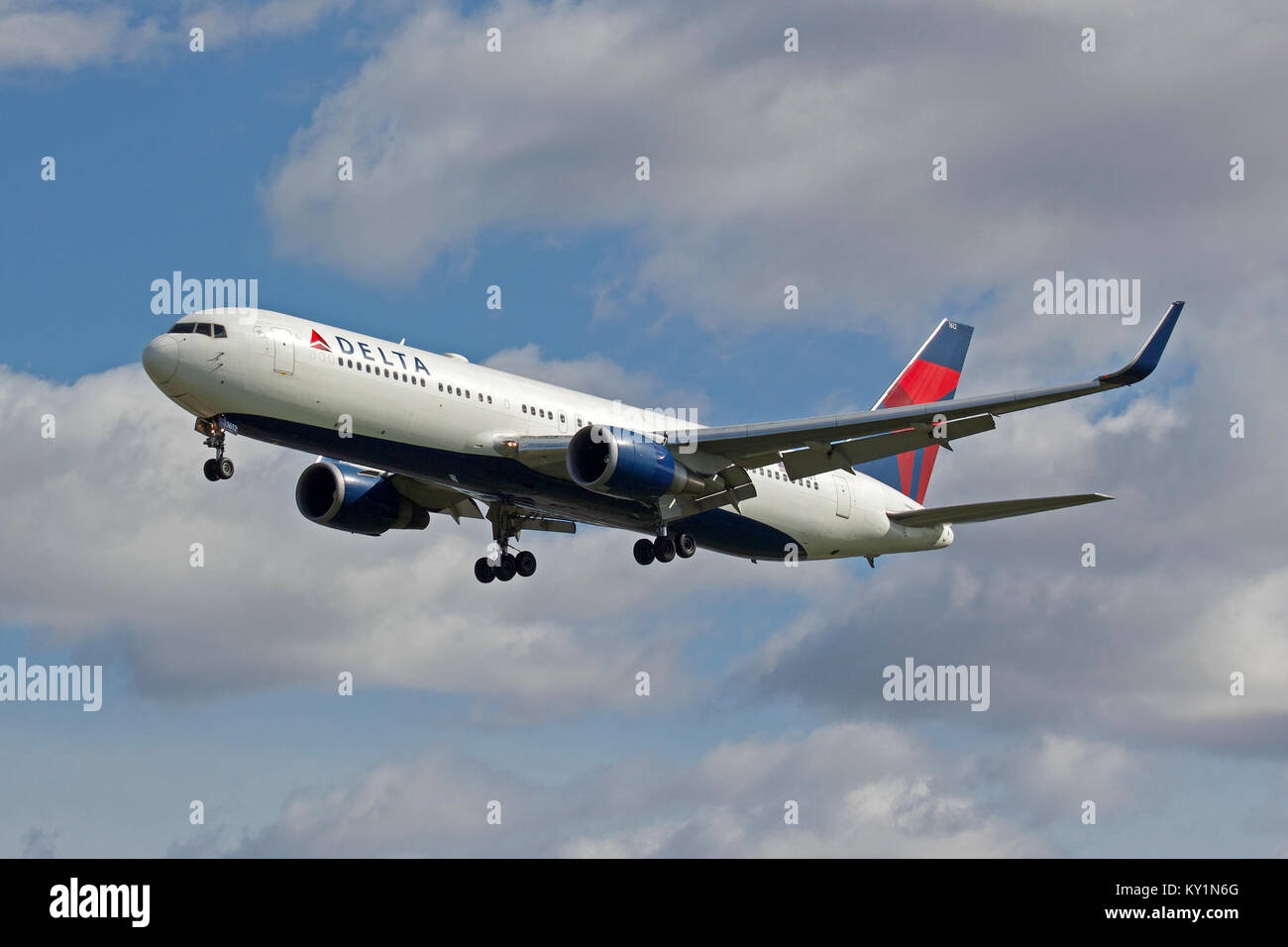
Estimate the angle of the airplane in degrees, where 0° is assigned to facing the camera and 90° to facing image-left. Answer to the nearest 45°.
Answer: approximately 45°
